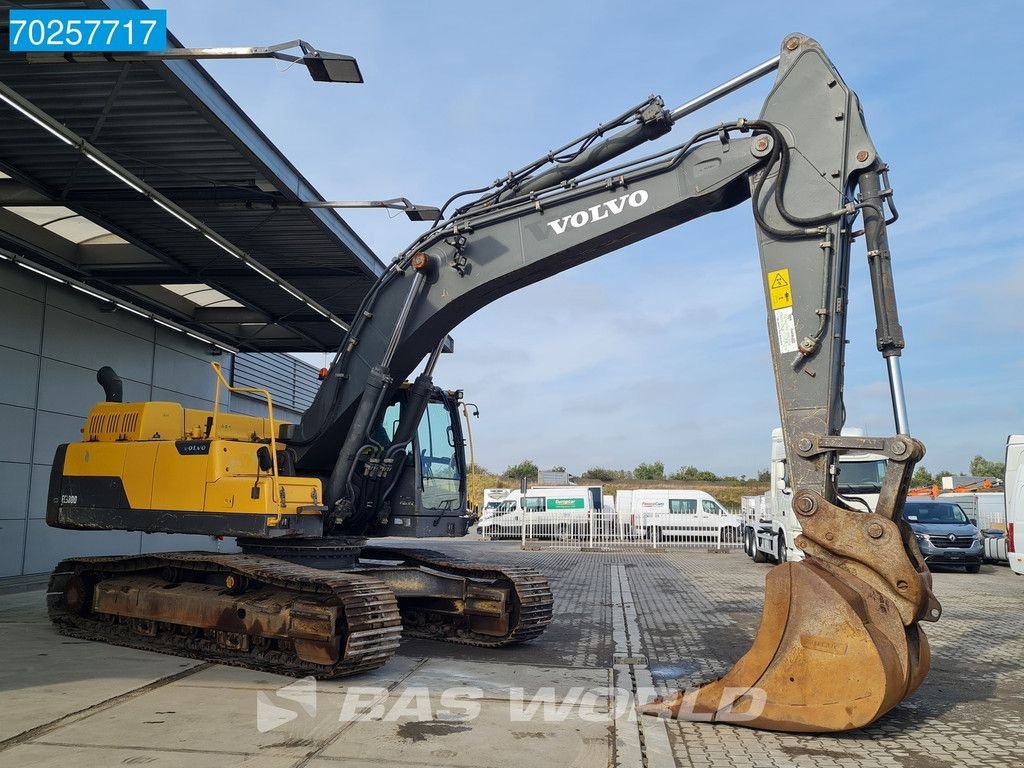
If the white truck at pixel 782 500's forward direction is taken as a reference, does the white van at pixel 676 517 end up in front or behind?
behind

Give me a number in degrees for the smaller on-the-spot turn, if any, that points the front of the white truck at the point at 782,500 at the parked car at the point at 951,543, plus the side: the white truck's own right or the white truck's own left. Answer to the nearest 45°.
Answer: approximately 90° to the white truck's own left

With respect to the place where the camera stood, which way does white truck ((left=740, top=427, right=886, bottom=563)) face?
facing the viewer and to the right of the viewer

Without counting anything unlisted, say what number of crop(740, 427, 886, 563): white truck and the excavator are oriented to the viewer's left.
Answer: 0

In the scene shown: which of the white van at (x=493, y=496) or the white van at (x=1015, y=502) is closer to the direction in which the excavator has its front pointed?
the white van at (x=1015, y=502)

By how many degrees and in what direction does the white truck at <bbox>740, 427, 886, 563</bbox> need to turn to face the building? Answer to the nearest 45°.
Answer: approximately 90° to its right

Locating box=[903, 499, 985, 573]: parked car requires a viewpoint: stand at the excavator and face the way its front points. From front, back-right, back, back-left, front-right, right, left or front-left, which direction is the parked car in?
left

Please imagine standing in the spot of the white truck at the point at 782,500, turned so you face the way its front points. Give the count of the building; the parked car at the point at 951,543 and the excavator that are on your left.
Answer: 1

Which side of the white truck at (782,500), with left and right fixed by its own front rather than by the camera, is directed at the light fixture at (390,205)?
right

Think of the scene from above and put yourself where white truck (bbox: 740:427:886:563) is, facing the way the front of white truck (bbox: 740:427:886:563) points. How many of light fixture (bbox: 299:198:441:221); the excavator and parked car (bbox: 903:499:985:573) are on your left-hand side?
1

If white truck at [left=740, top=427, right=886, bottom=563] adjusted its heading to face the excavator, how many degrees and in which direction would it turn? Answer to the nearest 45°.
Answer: approximately 45° to its right
